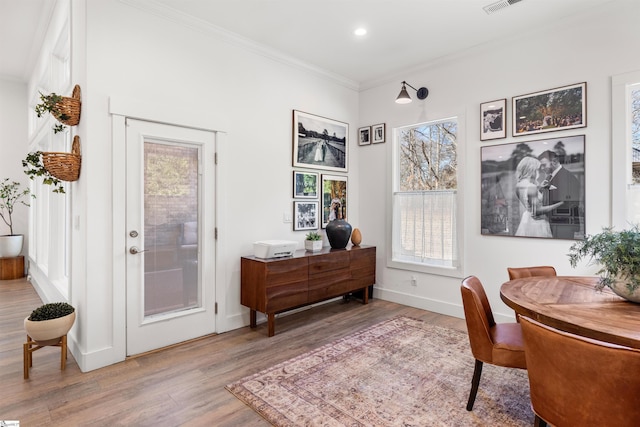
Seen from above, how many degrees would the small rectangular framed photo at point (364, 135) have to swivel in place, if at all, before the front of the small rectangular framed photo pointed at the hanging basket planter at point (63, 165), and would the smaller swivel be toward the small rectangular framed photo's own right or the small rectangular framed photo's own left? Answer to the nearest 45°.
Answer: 0° — it already faces it

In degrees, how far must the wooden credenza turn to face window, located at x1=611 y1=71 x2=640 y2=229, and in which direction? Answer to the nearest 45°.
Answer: approximately 45° to its left

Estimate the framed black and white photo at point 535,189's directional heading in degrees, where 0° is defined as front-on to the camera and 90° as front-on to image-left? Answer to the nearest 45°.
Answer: approximately 45°

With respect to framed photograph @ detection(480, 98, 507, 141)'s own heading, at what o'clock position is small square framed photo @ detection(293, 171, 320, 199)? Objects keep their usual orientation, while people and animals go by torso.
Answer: The small square framed photo is roughly at 1 o'clock from the framed photograph.

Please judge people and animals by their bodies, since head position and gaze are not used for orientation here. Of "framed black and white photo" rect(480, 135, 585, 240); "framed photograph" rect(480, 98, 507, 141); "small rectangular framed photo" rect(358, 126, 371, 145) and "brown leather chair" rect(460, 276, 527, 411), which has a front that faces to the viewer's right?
the brown leather chair

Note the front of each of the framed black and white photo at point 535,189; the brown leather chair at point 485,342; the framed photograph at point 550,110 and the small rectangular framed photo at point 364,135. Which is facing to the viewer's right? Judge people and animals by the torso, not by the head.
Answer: the brown leather chair

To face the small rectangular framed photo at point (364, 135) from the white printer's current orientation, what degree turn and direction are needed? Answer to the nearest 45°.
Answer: approximately 90° to its left

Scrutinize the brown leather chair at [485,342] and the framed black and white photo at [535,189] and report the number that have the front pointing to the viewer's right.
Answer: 1

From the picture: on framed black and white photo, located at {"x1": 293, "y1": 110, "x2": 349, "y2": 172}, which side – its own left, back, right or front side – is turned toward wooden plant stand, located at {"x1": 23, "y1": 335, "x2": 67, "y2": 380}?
right

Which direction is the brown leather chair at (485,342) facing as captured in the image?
to the viewer's right

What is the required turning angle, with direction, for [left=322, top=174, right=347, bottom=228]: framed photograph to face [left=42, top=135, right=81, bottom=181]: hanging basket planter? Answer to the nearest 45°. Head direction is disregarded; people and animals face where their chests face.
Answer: approximately 90° to its right
